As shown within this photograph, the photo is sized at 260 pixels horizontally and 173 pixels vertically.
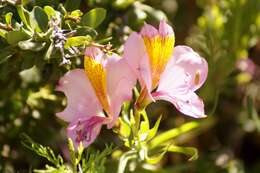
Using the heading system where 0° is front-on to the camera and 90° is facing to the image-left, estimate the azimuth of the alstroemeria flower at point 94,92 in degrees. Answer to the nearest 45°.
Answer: approximately 45°

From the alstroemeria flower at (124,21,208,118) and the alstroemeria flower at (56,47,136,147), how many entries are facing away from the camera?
0

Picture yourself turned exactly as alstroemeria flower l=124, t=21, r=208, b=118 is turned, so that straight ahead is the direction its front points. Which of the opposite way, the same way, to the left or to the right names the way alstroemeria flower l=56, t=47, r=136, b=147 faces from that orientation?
to the right
